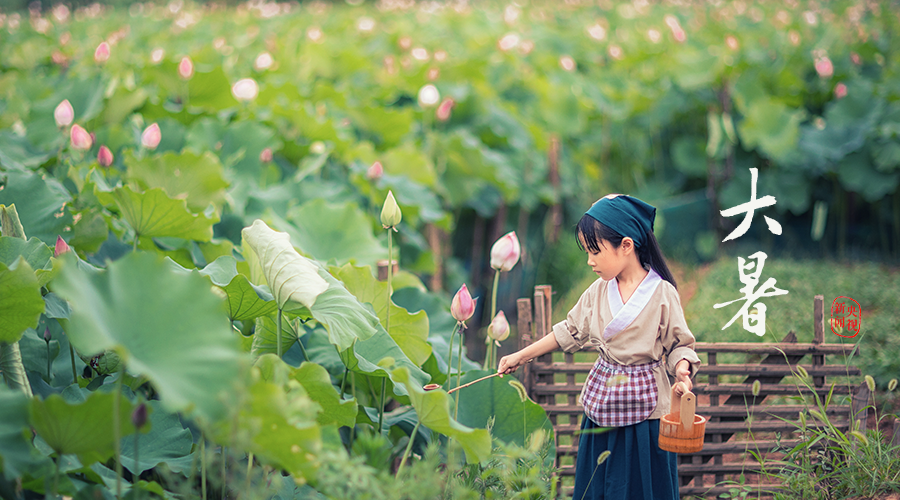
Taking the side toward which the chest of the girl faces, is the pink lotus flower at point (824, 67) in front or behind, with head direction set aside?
behind

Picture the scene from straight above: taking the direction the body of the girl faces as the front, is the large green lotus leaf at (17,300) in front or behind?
in front

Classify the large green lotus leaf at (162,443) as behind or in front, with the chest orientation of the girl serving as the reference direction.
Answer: in front

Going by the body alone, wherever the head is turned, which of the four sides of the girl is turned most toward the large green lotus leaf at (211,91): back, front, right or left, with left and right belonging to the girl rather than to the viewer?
right

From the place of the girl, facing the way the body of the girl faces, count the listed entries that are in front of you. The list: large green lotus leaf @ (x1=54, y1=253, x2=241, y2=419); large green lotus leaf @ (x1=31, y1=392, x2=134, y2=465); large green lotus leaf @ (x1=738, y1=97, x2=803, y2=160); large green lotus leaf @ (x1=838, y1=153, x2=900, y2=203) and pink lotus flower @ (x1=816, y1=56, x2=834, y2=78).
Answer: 2

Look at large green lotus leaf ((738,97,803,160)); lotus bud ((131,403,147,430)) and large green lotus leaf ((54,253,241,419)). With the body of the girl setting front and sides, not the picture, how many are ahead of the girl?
2

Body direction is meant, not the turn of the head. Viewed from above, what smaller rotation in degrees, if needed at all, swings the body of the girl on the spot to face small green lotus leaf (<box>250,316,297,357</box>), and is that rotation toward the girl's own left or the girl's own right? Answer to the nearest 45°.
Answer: approximately 45° to the girl's own right

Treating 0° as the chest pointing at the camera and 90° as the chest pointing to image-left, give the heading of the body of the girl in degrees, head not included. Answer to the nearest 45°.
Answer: approximately 45°

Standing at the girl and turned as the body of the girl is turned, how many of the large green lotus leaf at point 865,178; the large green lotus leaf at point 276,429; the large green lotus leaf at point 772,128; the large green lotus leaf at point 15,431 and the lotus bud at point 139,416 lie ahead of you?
3

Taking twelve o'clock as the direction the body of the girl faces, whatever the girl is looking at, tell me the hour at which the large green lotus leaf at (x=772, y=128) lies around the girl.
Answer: The large green lotus leaf is roughly at 5 o'clock from the girl.

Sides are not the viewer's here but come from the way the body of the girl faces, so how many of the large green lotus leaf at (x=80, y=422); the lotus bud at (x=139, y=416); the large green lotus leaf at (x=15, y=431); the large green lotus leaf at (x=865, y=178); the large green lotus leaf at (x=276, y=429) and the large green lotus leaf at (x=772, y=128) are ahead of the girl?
4

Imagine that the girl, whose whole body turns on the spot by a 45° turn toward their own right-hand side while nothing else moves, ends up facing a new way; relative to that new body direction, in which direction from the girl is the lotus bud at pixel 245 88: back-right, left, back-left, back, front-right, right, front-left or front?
front-right

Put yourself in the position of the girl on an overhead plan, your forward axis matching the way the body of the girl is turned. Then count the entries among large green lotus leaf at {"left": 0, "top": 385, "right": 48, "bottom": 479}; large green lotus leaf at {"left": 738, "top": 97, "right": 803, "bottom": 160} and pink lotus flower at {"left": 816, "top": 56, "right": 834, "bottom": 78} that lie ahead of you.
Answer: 1

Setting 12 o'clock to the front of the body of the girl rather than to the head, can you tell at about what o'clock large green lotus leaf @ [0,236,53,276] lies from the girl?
The large green lotus leaf is roughly at 1 o'clock from the girl.

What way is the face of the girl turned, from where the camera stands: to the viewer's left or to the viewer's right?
to the viewer's left
